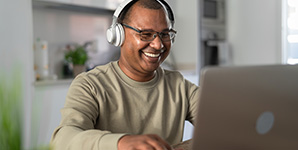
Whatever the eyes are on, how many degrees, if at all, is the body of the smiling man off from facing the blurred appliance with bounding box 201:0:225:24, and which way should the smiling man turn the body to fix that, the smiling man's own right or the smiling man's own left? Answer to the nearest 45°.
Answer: approximately 135° to the smiling man's own left

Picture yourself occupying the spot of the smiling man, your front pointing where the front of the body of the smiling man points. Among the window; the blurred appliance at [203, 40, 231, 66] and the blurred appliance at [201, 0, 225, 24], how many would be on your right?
0

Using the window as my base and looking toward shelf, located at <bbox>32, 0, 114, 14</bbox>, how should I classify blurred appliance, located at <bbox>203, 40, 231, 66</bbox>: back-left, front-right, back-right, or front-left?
front-right

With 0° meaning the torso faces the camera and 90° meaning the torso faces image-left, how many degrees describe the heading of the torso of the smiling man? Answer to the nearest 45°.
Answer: approximately 315°

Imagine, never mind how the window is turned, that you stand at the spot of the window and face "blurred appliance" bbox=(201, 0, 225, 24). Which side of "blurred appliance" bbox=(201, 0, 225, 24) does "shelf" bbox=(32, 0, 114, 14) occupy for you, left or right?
left

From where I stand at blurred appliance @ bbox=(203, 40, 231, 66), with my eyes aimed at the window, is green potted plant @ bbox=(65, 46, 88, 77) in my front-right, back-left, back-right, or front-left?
back-right

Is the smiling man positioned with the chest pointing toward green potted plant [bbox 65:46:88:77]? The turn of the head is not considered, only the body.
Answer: no

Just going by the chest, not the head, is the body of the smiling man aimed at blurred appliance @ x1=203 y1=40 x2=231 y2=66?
no

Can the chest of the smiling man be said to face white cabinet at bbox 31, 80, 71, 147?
no

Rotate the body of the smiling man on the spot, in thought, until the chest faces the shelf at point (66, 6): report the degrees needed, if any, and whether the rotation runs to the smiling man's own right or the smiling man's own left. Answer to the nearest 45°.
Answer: approximately 135° to the smiling man's own left

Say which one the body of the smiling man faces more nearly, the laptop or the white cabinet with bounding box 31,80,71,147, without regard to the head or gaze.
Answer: the laptop

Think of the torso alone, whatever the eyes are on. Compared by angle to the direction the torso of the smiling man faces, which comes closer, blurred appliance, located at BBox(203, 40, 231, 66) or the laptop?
the laptop

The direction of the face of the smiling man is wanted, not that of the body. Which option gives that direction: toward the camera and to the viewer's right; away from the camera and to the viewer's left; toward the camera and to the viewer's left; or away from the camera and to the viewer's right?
toward the camera and to the viewer's right

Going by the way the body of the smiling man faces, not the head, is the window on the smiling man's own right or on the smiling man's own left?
on the smiling man's own left
